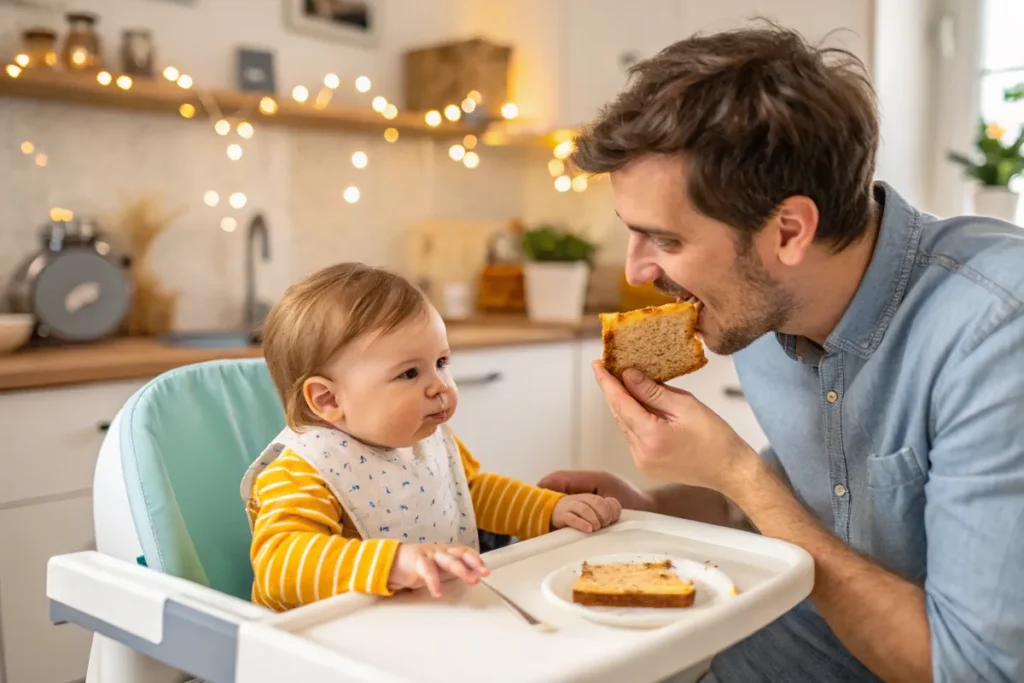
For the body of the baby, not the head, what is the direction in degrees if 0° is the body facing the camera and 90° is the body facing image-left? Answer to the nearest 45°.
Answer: approximately 315°

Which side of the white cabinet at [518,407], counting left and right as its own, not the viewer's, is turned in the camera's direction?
front

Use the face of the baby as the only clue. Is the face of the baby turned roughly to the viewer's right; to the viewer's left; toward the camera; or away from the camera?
to the viewer's right

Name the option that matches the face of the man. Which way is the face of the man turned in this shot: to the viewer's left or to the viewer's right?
to the viewer's left

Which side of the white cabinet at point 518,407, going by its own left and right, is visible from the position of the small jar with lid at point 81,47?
right

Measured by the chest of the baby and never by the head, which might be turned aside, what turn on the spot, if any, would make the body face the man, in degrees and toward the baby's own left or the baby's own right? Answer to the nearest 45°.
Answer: approximately 45° to the baby's own left

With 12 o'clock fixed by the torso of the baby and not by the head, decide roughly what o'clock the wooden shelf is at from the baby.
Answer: The wooden shelf is roughly at 7 o'clock from the baby.

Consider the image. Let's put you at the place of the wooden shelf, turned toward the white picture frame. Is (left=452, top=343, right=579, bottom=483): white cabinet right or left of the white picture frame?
right

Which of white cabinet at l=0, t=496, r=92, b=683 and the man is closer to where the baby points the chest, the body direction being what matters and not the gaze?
the man

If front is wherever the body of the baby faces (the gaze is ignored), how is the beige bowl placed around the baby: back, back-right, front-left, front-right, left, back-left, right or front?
back

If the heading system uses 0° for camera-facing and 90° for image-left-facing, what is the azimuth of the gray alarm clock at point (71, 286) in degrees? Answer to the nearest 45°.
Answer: approximately 315°
